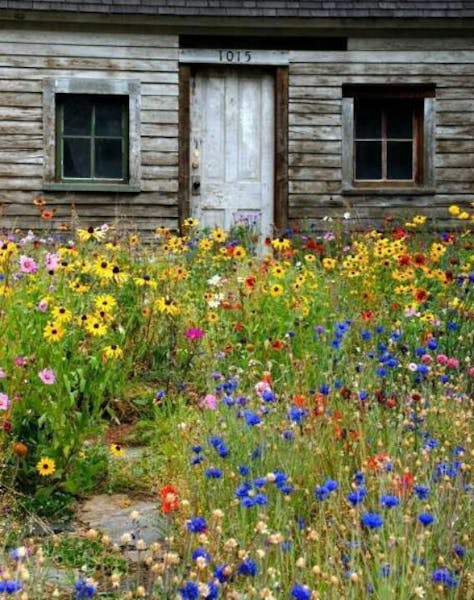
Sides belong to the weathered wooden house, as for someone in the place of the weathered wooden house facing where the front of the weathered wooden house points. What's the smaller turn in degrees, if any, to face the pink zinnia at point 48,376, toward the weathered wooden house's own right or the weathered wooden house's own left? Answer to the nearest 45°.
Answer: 0° — it already faces it

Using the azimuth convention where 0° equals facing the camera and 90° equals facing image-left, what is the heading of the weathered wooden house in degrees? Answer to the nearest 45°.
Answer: approximately 0°

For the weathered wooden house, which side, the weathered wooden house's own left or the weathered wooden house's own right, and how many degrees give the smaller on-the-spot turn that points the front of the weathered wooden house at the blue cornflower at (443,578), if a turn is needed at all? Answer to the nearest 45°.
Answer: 0° — it already faces it

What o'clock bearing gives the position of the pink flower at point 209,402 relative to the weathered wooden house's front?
The pink flower is roughly at 12 o'clock from the weathered wooden house.

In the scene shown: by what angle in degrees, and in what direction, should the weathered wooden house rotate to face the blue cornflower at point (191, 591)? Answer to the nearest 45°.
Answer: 0° — it already faces it

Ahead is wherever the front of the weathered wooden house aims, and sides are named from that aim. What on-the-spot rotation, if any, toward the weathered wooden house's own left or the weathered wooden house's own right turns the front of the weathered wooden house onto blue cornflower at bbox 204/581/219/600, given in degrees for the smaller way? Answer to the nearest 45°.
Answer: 0° — it already faces it

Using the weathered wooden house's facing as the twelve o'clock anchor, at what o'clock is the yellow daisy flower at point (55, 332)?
The yellow daisy flower is roughly at 12 o'clock from the weathered wooden house.
